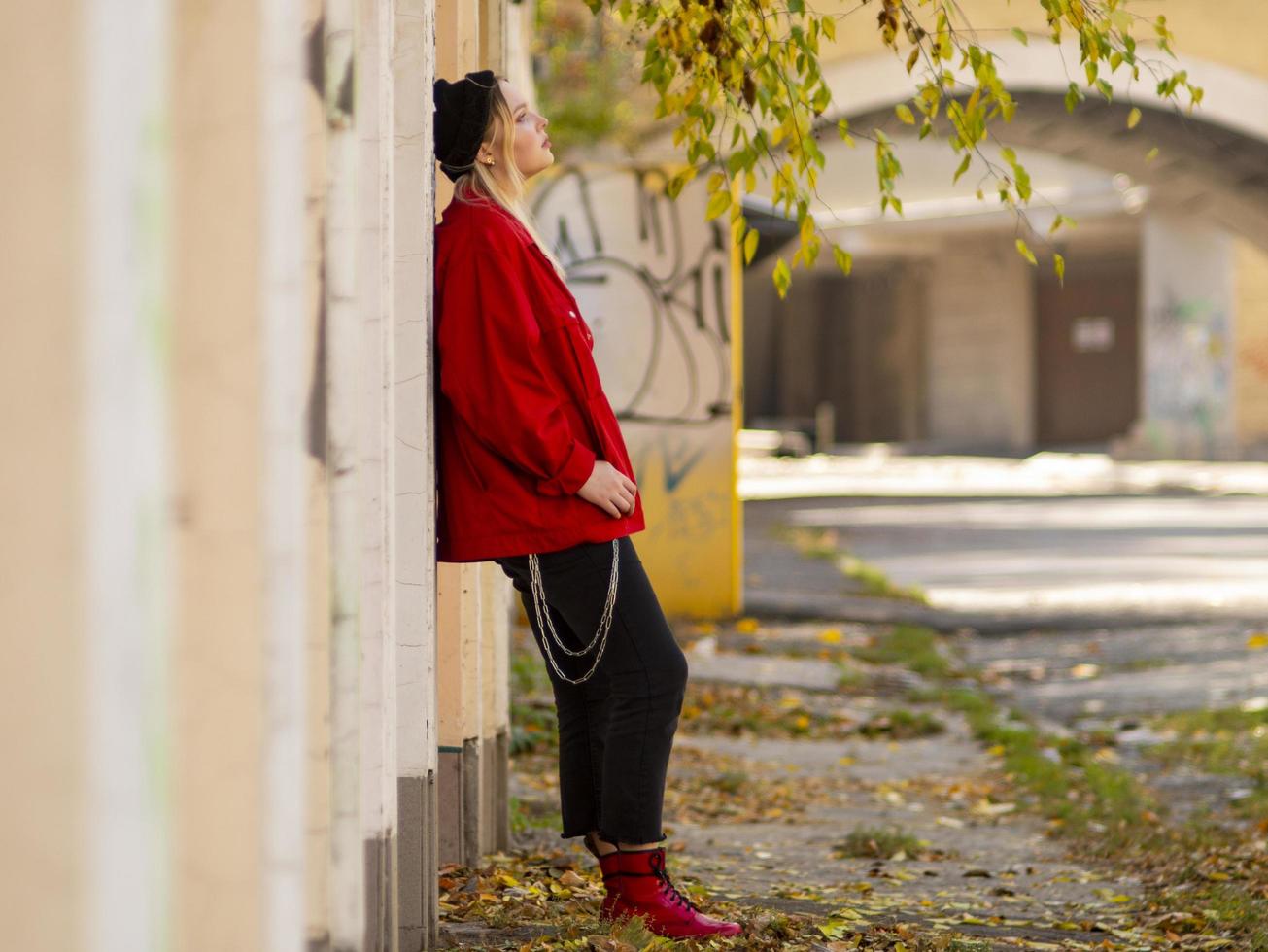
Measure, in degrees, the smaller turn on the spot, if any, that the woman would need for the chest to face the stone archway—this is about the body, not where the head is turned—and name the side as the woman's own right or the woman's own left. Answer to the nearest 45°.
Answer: approximately 90° to the woman's own left

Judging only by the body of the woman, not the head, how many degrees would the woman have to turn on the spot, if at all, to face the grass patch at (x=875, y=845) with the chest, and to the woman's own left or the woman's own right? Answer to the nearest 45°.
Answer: approximately 45° to the woman's own left

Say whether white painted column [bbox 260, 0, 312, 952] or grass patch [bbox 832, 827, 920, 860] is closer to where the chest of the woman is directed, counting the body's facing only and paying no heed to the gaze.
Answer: the grass patch

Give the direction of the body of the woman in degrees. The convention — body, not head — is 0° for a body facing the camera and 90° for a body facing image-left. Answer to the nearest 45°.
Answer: approximately 270°

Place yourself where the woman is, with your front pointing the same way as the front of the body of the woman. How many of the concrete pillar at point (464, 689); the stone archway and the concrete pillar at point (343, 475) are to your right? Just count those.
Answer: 1

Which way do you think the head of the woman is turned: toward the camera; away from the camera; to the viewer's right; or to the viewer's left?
to the viewer's right

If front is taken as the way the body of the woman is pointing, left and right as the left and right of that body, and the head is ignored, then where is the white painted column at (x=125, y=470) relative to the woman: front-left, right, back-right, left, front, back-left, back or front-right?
right

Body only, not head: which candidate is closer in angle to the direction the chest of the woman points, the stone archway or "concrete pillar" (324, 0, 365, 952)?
the stone archway

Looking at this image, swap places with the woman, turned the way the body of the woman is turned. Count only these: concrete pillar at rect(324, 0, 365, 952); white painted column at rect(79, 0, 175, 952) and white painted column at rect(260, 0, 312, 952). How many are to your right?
3
